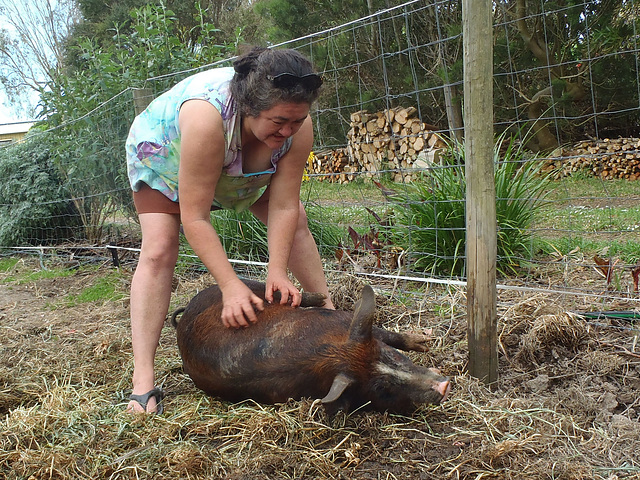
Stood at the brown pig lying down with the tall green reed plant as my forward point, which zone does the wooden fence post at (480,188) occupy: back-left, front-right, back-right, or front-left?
front-right

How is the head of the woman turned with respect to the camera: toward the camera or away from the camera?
toward the camera

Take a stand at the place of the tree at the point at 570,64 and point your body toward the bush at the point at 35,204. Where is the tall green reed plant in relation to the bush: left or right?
left

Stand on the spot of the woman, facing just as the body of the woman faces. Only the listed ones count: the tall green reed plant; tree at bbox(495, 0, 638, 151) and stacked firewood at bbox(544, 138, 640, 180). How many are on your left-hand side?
3

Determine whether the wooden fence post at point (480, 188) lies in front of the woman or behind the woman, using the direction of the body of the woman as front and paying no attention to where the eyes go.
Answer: in front

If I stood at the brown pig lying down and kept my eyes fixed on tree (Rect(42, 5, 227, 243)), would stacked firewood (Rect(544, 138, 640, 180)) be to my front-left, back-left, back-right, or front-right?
front-right

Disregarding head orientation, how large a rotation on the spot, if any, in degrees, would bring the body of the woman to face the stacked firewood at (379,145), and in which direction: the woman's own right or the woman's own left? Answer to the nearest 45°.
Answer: approximately 135° to the woman's own left

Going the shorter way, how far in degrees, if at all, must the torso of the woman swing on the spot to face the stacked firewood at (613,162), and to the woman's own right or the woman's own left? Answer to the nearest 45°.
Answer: approximately 90° to the woman's own left

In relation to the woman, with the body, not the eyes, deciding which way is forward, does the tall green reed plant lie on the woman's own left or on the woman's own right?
on the woman's own left
